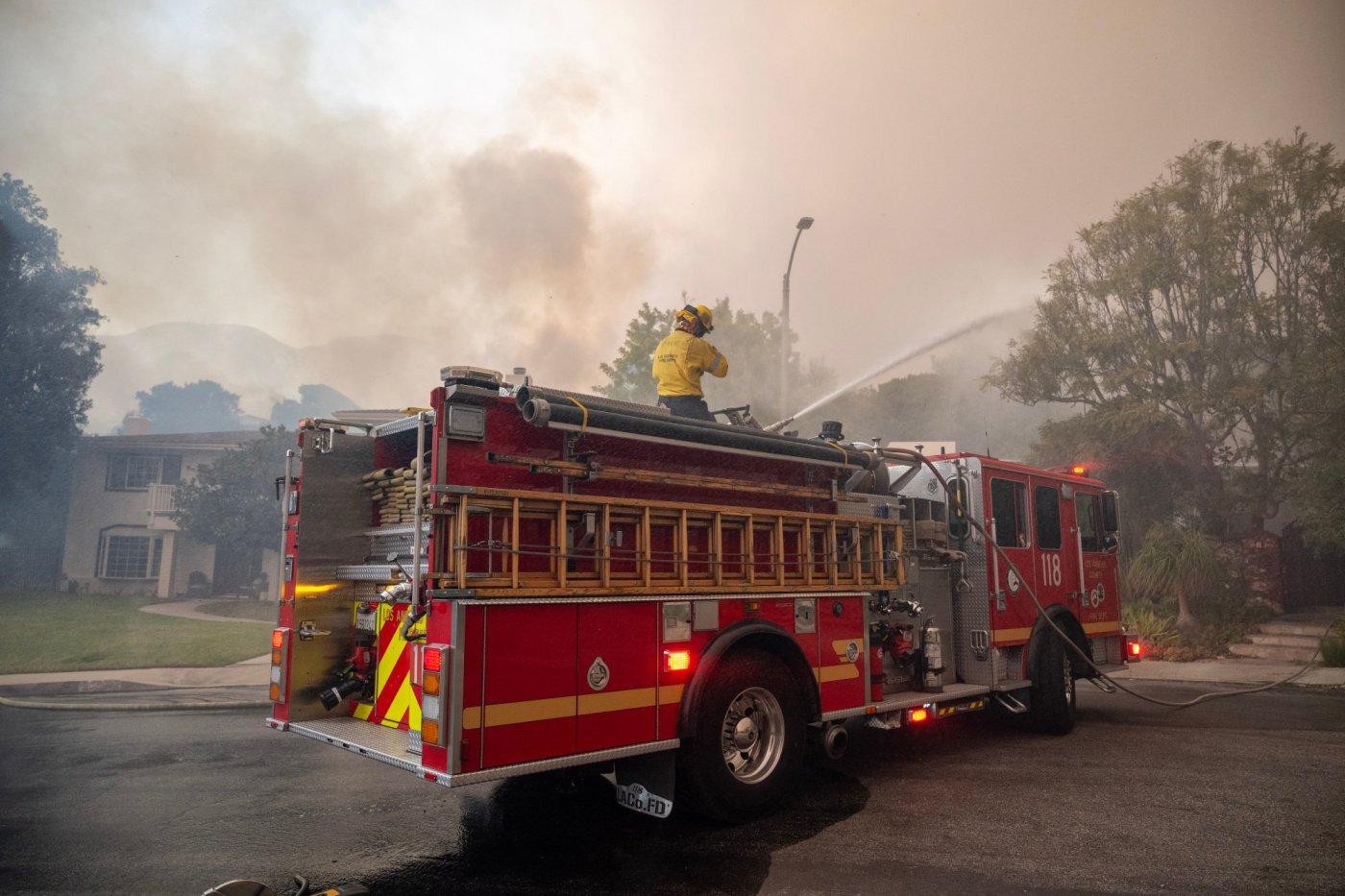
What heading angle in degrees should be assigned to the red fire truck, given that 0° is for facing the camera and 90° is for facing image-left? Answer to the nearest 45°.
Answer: approximately 225°

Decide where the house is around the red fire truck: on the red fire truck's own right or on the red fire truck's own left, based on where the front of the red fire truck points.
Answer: on the red fire truck's own left

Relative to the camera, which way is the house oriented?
toward the camera

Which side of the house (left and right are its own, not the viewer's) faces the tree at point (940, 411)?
left

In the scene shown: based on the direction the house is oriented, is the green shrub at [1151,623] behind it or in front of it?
in front

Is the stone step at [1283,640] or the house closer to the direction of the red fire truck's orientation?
the stone step

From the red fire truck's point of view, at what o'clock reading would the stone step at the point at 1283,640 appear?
The stone step is roughly at 12 o'clock from the red fire truck.

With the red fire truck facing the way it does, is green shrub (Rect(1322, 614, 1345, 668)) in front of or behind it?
in front

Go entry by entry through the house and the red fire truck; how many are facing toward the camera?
1

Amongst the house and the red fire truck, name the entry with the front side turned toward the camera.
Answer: the house

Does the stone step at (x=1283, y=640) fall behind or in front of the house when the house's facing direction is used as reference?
in front

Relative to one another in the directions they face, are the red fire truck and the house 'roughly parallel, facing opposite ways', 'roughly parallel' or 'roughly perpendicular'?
roughly perpendicular

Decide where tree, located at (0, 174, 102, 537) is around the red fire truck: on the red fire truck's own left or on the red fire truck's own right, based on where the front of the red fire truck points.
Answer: on the red fire truck's own left
